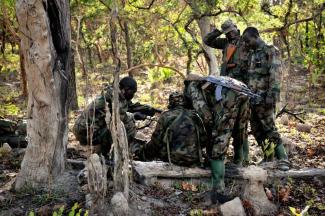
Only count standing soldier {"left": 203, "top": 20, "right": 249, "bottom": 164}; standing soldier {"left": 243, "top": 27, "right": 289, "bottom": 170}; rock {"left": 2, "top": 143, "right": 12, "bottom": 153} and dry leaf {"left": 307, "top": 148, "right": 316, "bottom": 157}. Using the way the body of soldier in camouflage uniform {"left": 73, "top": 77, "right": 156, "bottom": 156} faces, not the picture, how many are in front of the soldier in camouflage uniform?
3

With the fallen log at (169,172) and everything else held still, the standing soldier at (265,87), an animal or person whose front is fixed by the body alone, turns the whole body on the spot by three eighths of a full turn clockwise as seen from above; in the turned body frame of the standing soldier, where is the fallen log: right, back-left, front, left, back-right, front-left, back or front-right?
back-left

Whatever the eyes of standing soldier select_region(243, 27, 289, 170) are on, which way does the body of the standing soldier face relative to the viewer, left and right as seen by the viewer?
facing the viewer and to the left of the viewer

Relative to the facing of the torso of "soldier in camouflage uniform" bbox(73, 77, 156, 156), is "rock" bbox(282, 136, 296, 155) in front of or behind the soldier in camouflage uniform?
in front

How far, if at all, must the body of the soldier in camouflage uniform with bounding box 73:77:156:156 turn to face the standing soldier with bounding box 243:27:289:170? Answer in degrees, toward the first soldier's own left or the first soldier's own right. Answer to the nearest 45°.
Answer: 0° — they already face them

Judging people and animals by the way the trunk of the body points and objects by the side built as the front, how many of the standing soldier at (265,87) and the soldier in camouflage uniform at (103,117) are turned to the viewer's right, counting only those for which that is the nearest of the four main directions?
1

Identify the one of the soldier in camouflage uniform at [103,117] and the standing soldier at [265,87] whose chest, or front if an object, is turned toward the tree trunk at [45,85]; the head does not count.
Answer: the standing soldier

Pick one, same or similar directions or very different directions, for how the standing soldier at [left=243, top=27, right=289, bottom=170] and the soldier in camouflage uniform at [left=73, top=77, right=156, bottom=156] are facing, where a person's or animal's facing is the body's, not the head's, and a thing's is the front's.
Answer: very different directions

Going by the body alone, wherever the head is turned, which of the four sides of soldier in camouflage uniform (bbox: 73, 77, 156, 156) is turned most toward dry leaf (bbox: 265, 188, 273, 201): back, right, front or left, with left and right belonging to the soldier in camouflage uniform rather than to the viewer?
front

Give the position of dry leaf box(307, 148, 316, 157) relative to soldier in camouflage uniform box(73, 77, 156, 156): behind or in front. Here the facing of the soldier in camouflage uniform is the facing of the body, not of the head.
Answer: in front

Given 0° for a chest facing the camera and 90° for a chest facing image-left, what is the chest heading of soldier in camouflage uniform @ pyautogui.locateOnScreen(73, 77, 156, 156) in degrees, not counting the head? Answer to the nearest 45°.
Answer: approximately 270°

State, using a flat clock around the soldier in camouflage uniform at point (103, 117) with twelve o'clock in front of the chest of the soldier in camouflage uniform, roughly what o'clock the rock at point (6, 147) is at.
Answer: The rock is roughly at 7 o'clock from the soldier in camouflage uniform.
